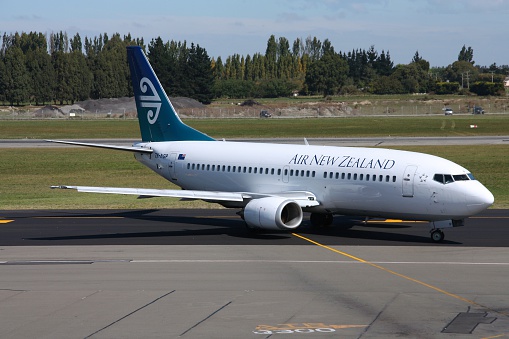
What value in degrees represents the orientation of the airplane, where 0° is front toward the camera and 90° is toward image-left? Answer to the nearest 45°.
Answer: approximately 315°
